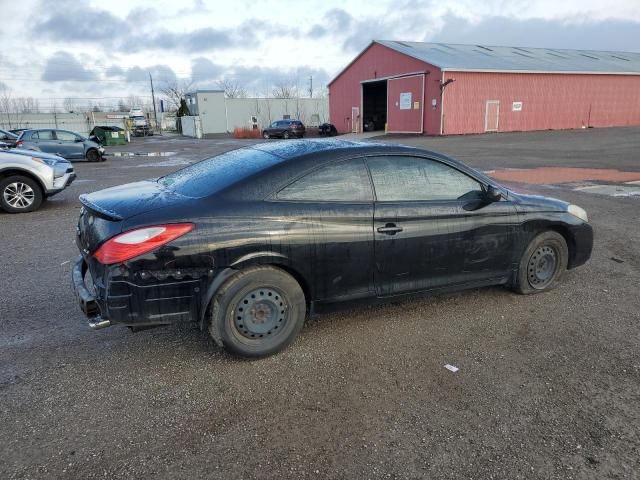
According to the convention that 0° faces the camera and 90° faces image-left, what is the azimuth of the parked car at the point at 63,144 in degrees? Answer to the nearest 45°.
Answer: approximately 270°

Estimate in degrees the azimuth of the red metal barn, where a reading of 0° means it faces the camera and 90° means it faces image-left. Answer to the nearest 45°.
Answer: approximately 45°

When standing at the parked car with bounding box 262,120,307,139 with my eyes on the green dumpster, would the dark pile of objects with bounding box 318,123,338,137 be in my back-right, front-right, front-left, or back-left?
back-right

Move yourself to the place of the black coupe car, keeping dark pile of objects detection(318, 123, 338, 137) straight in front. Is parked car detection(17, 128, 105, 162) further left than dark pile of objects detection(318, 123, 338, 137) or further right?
left

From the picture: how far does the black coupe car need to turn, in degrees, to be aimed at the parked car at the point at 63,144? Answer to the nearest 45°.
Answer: approximately 90° to its left

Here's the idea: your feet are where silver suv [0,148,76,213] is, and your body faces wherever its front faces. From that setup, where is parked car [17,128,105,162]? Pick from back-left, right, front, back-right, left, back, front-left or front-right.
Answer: back-left

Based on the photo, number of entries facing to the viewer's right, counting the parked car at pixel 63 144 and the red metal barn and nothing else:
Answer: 1

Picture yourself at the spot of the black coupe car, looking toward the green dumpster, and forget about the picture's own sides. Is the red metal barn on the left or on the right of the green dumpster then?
right

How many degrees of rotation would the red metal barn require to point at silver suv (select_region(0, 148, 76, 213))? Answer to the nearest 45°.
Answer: approximately 45° to its left

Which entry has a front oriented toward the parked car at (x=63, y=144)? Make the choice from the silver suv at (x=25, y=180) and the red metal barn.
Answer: the red metal barn

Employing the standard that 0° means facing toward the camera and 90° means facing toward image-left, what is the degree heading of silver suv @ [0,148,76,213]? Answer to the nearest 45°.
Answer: approximately 315°

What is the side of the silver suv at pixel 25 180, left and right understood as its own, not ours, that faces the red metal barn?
left

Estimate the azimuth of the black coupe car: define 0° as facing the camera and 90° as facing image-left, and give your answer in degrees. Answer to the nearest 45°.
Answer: approximately 225°

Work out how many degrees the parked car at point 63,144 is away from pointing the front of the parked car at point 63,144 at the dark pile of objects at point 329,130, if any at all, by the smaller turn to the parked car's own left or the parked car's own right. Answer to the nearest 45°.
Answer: approximately 45° to the parked car's own left
